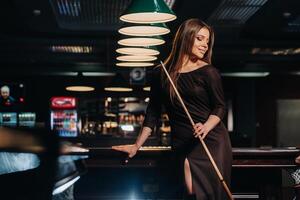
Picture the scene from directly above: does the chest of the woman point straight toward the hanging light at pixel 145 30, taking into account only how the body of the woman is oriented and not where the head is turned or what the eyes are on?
no

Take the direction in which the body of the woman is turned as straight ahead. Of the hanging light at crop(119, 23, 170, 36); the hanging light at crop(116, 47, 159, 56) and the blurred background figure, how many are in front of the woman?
0

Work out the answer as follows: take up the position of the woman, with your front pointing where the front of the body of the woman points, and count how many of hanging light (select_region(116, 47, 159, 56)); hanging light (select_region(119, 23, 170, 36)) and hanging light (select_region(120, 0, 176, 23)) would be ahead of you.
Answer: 0

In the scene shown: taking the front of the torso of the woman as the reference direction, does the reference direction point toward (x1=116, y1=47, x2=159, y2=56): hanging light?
no

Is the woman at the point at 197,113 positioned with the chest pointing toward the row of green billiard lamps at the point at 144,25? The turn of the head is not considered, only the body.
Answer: no

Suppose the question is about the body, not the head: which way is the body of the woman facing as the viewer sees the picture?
toward the camera

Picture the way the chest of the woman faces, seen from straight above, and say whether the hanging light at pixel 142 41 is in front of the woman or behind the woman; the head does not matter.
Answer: behind
